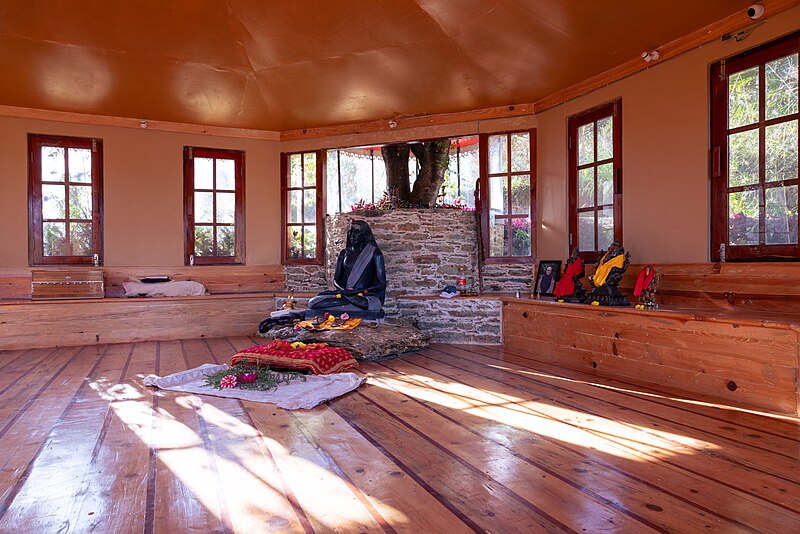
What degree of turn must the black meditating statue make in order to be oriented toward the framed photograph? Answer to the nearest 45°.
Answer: approximately 135° to its left

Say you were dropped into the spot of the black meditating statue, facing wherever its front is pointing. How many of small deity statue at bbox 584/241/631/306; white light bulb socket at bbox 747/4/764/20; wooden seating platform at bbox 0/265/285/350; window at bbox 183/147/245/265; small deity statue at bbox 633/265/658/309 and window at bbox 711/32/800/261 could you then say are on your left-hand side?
4

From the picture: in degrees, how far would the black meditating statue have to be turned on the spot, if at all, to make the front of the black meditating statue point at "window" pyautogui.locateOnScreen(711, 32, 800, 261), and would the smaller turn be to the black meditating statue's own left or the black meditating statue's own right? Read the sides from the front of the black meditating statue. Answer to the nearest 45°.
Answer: approximately 90° to the black meditating statue's own left

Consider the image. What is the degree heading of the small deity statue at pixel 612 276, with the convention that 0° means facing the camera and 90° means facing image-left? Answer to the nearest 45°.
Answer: approximately 45°

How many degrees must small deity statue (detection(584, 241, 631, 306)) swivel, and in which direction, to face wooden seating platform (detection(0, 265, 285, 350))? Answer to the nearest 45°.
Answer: approximately 45° to its right

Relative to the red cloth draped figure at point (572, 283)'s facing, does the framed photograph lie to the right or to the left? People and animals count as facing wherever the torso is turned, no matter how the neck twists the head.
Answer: on its right

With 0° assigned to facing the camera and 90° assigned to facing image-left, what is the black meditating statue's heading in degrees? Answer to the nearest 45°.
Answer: approximately 45°

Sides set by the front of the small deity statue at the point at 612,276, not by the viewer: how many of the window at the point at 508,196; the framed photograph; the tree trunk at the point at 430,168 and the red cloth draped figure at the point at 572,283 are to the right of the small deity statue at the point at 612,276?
4

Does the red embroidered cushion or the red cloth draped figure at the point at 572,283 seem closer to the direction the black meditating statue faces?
the red embroidered cushion

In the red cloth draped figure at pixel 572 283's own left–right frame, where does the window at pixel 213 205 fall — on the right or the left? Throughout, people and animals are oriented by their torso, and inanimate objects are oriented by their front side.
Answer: on its right
